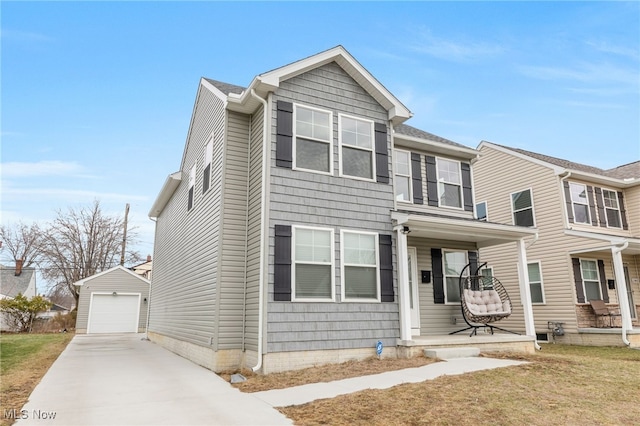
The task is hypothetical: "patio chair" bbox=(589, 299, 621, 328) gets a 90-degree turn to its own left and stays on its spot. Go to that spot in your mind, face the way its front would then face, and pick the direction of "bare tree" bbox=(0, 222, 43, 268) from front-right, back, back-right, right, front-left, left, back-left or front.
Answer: back-left

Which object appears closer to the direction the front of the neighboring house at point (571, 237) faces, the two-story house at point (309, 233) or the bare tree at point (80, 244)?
the two-story house

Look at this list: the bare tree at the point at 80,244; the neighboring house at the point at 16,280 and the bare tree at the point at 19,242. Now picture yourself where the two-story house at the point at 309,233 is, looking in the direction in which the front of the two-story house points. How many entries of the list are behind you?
3

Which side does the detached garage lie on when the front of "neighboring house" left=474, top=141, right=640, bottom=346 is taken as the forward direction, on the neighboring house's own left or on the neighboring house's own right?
on the neighboring house's own right

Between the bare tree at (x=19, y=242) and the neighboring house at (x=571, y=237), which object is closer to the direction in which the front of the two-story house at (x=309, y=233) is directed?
the neighboring house

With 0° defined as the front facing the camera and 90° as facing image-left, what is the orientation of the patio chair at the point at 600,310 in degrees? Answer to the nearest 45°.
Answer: approximately 315°

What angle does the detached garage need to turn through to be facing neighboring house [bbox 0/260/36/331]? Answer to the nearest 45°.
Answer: approximately 135° to its right

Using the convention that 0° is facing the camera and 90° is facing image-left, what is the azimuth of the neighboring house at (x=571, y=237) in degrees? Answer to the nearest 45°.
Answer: approximately 315°

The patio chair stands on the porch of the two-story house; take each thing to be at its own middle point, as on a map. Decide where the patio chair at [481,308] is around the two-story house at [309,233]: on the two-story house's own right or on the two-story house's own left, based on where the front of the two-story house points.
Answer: on the two-story house's own left

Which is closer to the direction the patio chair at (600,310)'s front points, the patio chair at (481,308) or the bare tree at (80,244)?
the patio chair

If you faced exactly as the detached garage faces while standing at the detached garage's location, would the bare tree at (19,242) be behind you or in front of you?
behind

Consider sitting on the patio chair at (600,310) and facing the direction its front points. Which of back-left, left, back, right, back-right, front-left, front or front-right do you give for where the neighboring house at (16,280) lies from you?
back-right
